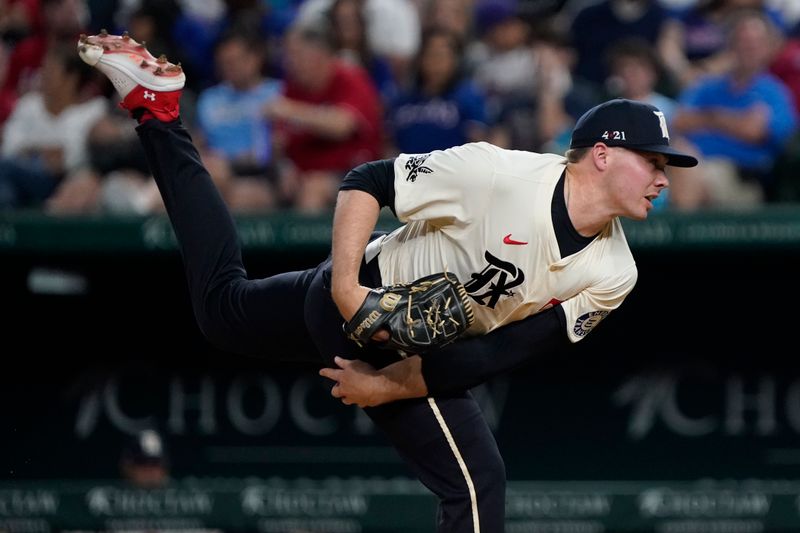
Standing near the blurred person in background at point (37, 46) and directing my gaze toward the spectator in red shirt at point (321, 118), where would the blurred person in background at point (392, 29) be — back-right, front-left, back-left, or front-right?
front-left

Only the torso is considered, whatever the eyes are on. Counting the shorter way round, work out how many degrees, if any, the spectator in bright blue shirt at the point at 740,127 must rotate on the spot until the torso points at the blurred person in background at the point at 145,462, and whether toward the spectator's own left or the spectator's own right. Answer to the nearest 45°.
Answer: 0° — they already face them

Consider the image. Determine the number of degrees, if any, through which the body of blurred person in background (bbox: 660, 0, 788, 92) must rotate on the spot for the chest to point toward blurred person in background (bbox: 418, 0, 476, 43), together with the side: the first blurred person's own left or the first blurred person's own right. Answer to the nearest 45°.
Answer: approximately 90° to the first blurred person's own right

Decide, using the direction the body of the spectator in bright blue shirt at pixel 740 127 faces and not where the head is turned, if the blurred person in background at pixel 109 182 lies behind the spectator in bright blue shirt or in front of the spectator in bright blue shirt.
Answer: in front

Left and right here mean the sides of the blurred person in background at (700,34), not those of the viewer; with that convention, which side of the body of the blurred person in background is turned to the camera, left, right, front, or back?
front

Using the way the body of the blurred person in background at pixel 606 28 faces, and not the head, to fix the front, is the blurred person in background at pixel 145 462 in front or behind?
in front

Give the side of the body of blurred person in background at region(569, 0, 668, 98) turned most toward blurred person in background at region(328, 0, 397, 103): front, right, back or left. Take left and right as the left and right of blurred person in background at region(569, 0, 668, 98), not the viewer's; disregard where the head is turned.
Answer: right

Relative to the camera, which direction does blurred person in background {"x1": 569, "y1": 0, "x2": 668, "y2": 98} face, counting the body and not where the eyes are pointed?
toward the camera

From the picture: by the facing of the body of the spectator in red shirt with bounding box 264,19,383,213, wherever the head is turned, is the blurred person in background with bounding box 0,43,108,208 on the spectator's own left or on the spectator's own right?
on the spectator's own right

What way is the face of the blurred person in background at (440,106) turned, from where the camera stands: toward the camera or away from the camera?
toward the camera

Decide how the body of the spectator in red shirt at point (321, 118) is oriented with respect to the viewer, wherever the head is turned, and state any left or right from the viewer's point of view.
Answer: facing the viewer and to the left of the viewer

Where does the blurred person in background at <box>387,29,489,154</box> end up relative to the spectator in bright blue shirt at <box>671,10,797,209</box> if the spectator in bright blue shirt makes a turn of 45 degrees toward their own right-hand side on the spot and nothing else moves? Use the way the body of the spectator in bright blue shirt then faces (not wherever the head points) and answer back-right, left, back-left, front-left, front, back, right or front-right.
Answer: front

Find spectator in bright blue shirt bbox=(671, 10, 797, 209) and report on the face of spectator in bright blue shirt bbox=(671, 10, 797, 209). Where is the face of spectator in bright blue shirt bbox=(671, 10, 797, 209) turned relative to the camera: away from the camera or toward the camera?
toward the camera

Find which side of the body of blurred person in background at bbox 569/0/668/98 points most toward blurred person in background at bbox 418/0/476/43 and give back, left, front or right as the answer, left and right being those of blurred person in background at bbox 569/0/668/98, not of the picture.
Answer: right
